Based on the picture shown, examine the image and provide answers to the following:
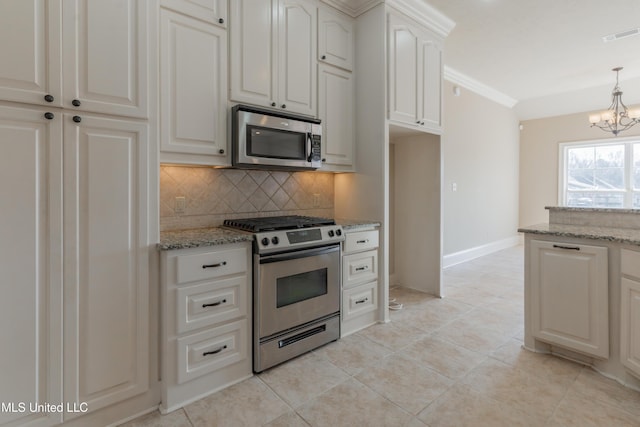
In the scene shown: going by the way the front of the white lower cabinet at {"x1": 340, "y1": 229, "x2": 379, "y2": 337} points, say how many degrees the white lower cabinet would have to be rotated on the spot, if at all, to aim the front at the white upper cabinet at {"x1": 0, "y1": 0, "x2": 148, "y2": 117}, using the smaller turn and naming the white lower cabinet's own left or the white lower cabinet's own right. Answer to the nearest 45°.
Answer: approximately 90° to the white lower cabinet's own right

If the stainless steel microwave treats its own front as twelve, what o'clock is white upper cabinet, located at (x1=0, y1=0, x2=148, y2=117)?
The white upper cabinet is roughly at 3 o'clock from the stainless steel microwave.

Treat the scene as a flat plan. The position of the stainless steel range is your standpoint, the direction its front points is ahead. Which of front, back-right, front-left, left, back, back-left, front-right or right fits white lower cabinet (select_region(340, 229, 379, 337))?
left

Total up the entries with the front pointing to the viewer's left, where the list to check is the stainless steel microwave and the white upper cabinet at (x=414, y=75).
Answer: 0

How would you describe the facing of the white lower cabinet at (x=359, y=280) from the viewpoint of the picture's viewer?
facing the viewer and to the right of the viewer

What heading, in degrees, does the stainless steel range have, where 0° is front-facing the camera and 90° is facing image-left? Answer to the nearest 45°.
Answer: approximately 315°

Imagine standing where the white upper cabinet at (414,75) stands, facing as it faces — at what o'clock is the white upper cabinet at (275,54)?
the white upper cabinet at (275,54) is roughly at 3 o'clock from the white upper cabinet at (414,75).

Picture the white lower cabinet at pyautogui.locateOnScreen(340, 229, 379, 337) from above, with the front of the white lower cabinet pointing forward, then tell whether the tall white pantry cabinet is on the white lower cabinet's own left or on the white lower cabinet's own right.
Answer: on the white lower cabinet's own right
